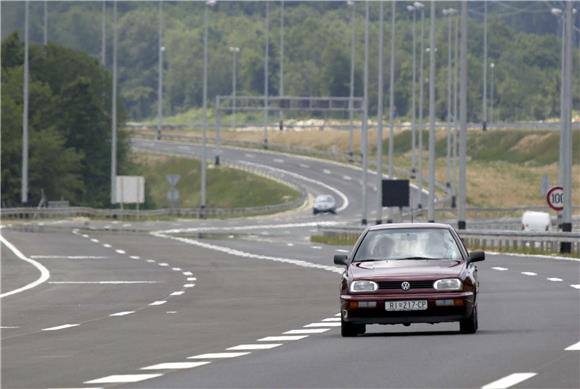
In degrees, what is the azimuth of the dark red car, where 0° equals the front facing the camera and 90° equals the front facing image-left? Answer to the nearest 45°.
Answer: approximately 0°
